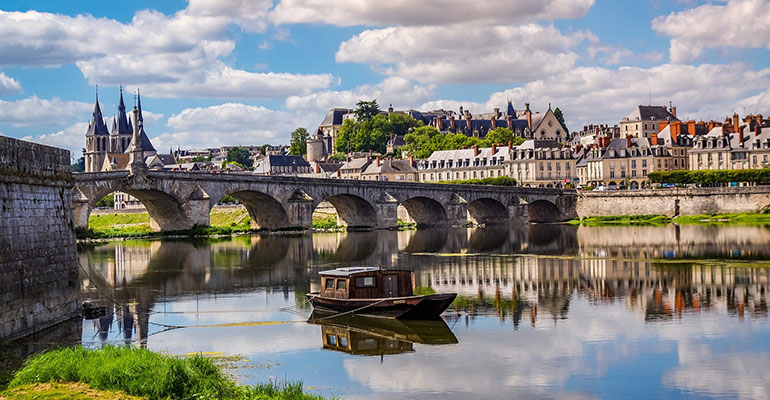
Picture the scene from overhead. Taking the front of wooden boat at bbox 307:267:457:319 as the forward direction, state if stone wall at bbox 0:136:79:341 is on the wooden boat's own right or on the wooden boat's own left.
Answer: on the wooden boat's own right

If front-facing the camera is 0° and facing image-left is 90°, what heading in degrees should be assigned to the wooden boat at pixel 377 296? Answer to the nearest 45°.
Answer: approximately 315°
